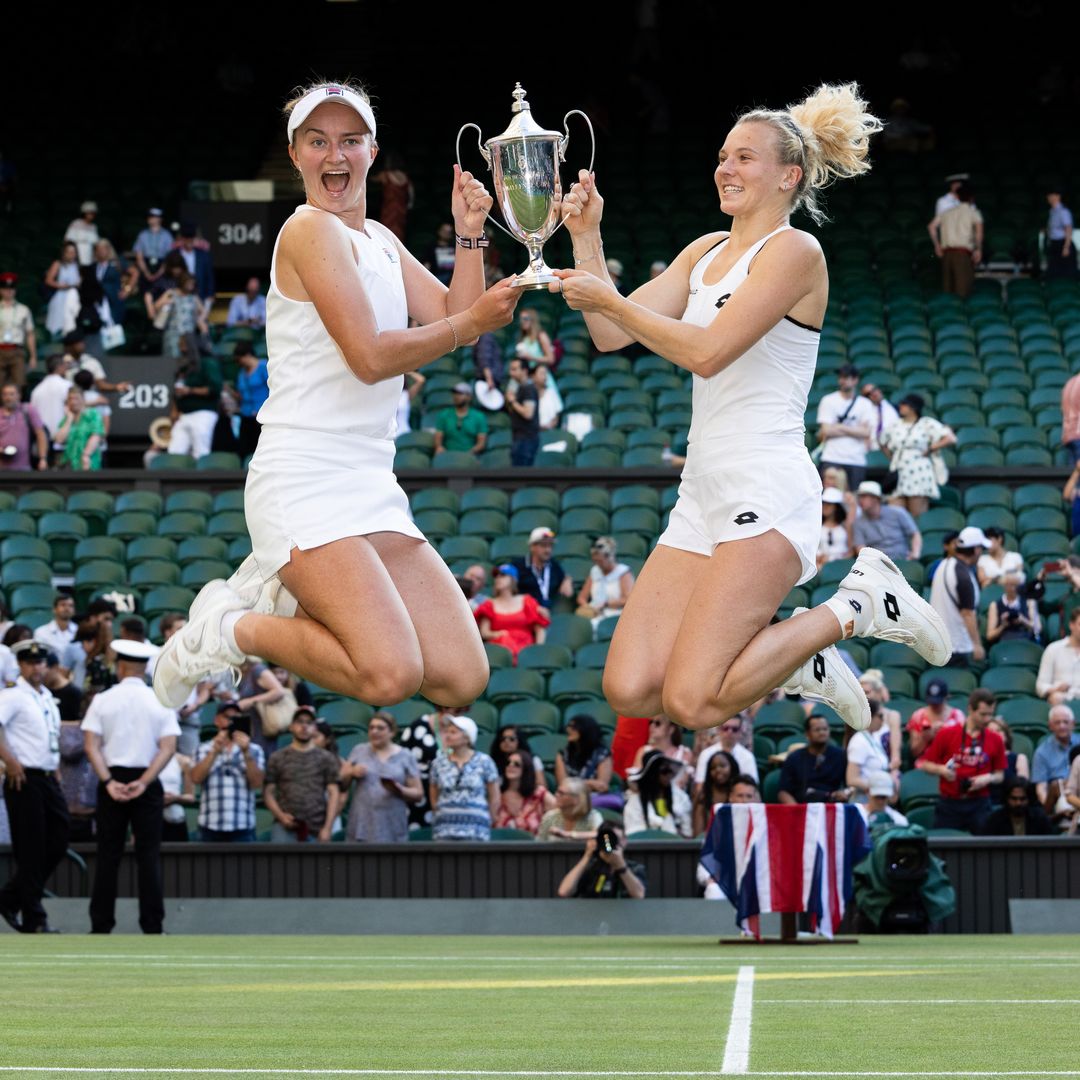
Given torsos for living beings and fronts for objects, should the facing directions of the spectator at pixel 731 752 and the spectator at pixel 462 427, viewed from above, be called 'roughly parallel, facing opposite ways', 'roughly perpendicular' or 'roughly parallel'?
roughly parallel

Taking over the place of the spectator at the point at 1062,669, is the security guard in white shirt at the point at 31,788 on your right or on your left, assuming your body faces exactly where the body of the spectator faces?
on your right

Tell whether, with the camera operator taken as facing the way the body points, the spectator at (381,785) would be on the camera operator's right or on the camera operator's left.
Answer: on the camera operator's right

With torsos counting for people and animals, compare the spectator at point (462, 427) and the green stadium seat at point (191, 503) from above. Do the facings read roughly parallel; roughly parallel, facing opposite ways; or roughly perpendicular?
roughly parallel

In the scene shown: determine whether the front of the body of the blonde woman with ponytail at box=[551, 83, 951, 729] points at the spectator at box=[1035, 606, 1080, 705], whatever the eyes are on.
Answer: no

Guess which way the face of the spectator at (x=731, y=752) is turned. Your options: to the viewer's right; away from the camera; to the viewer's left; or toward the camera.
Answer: toward the camera

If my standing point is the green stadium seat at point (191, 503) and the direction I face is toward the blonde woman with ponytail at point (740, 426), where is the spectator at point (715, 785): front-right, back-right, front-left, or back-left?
front-left

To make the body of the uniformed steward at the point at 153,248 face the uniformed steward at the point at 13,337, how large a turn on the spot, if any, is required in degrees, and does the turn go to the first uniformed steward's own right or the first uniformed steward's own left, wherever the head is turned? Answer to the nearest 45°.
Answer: approximately 45° to the first uniformed steward's own right

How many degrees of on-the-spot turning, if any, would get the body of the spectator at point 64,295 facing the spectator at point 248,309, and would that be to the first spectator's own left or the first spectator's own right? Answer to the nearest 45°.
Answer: approximately 45° to the first spectator's own left

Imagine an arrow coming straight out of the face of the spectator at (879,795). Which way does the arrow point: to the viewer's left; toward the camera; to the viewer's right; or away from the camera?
toward the camera

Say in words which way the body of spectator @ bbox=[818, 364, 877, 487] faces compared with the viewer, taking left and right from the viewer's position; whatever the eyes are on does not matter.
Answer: facing the viewer

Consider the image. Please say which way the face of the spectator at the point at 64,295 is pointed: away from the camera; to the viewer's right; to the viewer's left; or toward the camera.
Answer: toward the camera

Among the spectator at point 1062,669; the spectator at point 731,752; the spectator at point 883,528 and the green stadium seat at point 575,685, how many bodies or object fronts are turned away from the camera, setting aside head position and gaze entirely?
0

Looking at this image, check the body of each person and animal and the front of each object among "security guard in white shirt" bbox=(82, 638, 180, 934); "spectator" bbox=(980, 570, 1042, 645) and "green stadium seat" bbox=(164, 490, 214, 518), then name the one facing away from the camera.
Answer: the security guard in white shirt

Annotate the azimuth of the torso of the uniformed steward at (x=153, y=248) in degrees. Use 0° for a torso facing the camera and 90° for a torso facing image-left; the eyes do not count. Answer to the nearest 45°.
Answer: approximately 0°

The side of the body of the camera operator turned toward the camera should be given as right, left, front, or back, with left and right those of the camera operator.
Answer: front

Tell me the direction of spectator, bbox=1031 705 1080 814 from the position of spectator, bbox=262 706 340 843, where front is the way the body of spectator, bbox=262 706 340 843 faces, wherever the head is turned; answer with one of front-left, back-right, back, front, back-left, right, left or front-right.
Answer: left

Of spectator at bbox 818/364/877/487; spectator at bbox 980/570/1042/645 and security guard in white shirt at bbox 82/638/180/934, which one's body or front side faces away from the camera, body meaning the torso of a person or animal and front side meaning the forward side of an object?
the security guard in white shirt

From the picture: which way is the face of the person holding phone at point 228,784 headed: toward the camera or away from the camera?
toward the camera

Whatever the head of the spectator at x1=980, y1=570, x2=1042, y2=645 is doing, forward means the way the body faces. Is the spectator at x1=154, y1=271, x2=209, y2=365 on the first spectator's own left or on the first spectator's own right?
on the first spectator's own right
